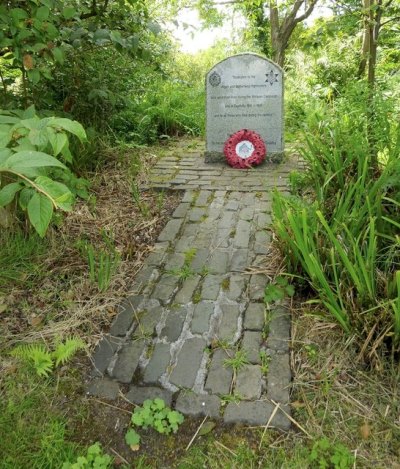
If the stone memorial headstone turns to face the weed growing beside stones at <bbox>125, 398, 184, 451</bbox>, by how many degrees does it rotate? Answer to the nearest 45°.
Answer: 0° — it already faces it

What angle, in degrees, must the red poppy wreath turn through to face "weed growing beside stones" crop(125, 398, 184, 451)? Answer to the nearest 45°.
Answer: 0° — it already faces it

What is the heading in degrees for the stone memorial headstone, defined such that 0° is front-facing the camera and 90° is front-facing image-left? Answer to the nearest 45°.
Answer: approximately 0°

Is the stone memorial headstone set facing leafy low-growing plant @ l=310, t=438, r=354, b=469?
yes

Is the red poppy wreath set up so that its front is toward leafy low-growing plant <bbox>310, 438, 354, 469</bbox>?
yes
